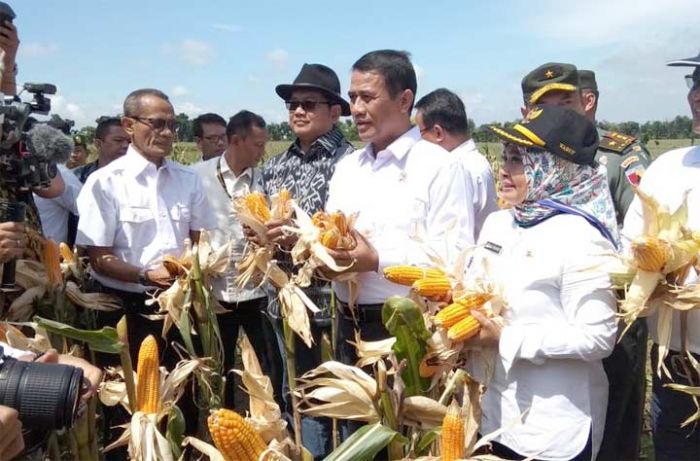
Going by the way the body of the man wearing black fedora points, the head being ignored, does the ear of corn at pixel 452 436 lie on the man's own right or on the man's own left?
on the man's own left

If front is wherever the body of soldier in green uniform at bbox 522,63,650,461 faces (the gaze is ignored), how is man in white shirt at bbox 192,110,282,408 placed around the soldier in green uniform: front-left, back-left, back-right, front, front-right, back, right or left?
front-right

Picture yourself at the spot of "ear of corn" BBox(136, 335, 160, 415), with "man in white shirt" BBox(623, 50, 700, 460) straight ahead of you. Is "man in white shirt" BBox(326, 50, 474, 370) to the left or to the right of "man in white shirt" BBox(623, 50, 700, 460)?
left

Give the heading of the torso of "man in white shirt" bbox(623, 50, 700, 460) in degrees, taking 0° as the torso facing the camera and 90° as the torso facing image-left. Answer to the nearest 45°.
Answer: approximately 45°

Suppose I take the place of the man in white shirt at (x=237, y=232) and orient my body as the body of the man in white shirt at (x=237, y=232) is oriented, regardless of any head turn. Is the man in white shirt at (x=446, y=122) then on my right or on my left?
on my left

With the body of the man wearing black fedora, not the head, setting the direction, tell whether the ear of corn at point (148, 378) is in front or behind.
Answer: in front

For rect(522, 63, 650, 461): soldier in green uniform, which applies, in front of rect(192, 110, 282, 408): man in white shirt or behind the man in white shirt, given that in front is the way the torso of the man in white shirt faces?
in front

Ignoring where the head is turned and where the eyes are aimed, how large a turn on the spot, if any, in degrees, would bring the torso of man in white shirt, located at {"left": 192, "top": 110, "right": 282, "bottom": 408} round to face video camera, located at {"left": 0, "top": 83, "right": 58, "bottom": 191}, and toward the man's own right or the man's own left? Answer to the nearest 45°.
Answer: approximately 90° to the man's own right
